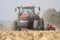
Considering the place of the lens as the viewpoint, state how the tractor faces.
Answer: facing the viewer and to the left of the viewer
